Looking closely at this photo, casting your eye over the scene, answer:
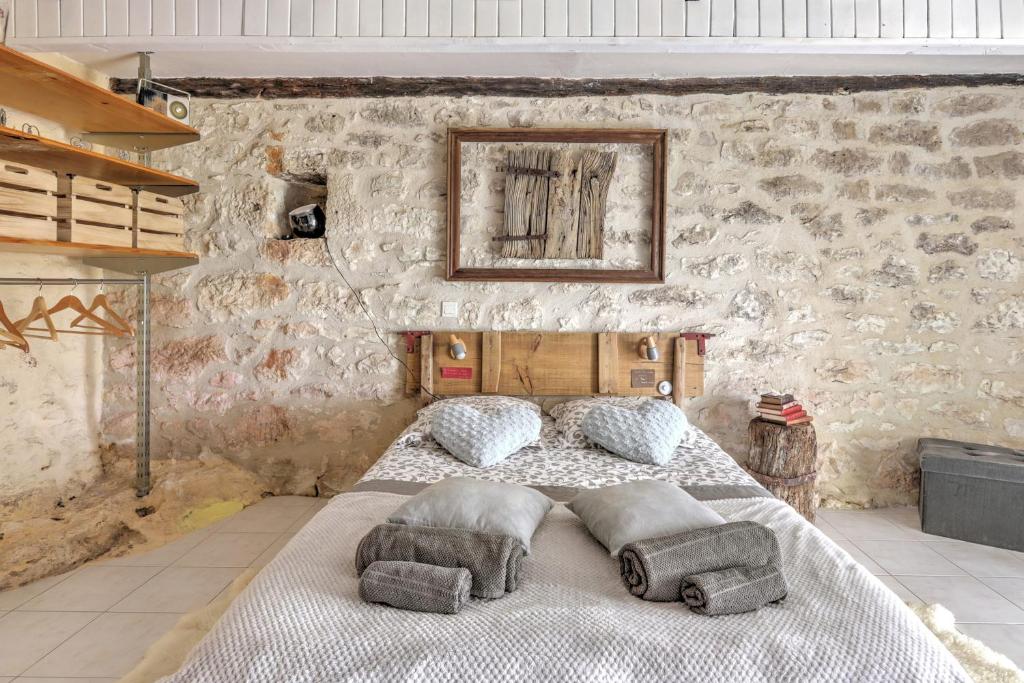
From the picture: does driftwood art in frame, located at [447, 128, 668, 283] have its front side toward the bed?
yes

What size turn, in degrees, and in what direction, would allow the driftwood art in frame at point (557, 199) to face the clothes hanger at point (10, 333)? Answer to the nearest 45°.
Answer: approximately 90° to its right

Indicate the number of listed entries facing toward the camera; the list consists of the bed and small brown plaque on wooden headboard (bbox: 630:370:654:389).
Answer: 2

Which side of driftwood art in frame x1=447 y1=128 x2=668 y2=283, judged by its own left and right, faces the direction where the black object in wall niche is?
right

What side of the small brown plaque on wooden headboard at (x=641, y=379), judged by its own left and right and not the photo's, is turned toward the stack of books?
left

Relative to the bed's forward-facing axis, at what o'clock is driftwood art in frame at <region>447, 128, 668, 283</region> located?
The driftwood art in frame is roughly at 6 o'clock from the bed.

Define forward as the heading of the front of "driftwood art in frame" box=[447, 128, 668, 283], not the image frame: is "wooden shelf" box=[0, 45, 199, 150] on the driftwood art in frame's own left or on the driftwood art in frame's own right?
on the driftwood art in frame's own right

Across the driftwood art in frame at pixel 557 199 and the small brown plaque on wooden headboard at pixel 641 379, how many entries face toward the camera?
2

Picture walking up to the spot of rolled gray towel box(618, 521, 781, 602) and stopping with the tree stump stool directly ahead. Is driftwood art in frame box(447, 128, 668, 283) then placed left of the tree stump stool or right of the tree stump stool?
left

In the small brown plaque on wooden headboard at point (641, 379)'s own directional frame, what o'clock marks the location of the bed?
The bed is roughly at 12 o'clock from the small brown plaque on wooden headboard.

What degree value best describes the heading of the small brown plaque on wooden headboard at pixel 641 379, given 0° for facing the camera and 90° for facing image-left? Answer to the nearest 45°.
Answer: approximately 0°
